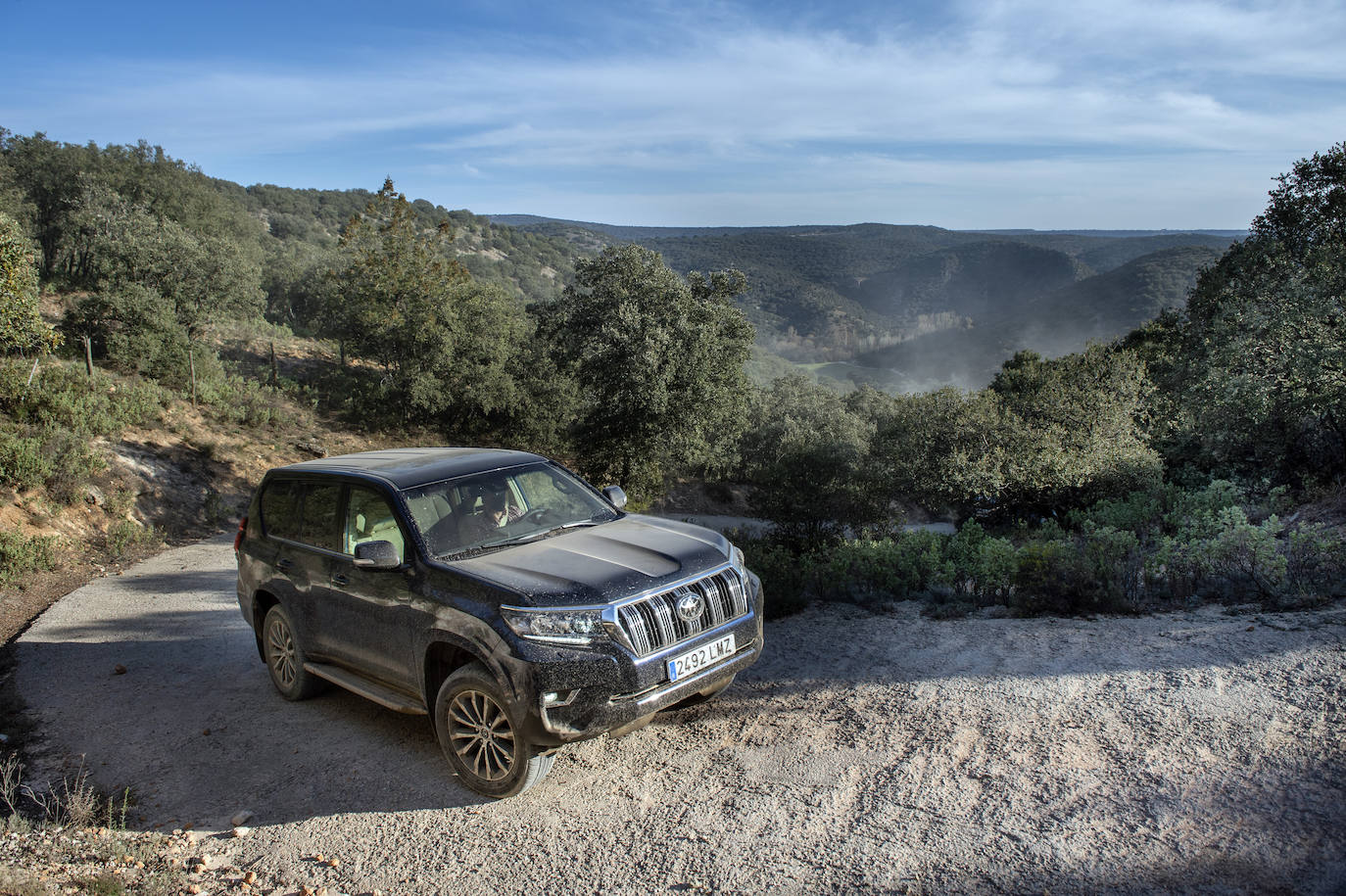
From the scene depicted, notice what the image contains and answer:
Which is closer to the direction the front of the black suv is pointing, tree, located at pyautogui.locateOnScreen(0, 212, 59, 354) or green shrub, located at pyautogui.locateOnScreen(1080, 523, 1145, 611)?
the green shrub

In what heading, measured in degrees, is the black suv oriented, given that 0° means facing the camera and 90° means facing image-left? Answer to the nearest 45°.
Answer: approximately 315°

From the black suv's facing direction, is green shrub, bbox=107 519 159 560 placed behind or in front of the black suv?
behind

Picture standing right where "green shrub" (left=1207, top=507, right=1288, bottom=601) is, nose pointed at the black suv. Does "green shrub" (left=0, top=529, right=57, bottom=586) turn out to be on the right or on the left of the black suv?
right

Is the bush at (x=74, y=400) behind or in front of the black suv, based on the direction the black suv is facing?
behind

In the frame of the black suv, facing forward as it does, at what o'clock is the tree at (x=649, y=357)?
The tree is roughly at 8 o'clock from the black suv.

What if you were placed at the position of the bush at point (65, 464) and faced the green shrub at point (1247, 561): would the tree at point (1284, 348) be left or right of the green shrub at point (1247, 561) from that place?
left

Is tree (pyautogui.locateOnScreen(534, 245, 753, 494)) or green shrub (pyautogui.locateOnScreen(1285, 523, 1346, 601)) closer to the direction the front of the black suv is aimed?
the green shrub

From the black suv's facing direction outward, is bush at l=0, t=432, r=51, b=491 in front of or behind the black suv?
behind
